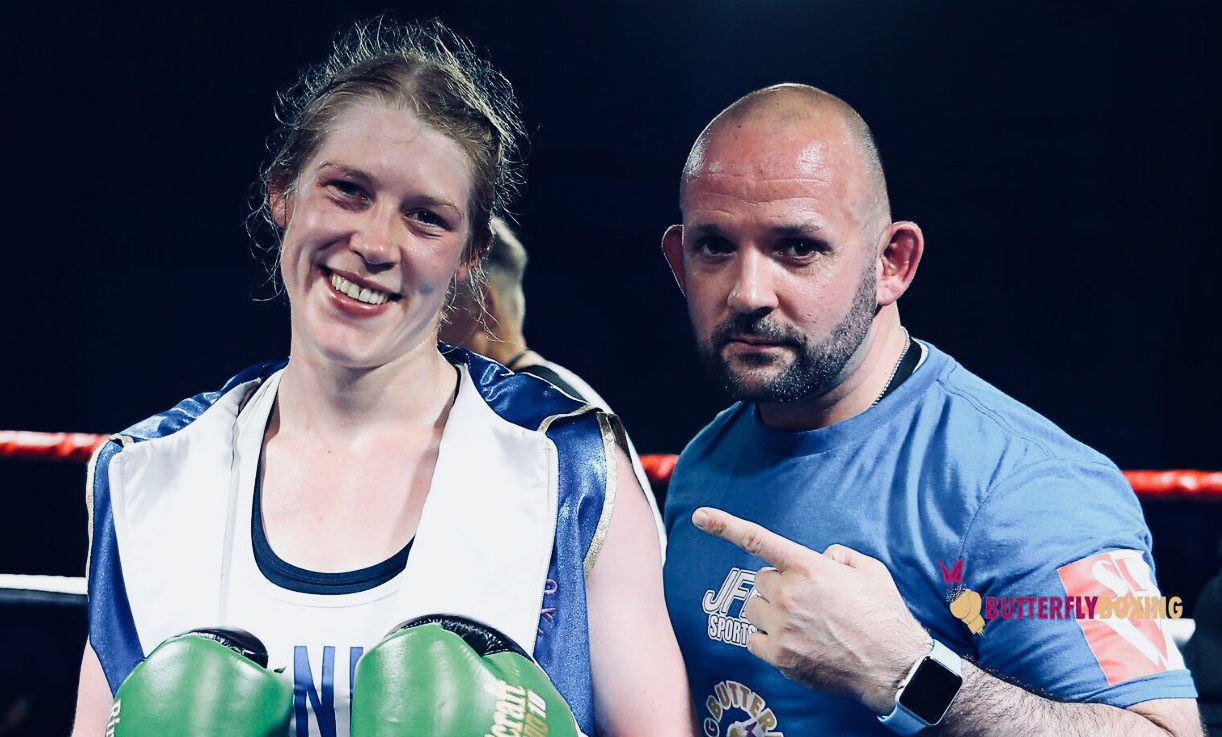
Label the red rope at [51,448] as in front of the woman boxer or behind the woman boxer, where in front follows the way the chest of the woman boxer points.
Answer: behind

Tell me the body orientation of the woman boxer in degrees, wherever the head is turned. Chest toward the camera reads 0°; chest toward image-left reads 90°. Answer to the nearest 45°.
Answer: approximately 0°

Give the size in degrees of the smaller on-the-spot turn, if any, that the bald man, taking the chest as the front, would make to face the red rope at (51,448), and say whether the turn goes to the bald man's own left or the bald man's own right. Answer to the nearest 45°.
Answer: approximately 90° to the bald man's own right

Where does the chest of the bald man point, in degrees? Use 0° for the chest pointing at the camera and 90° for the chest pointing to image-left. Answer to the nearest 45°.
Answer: approximately 45°
